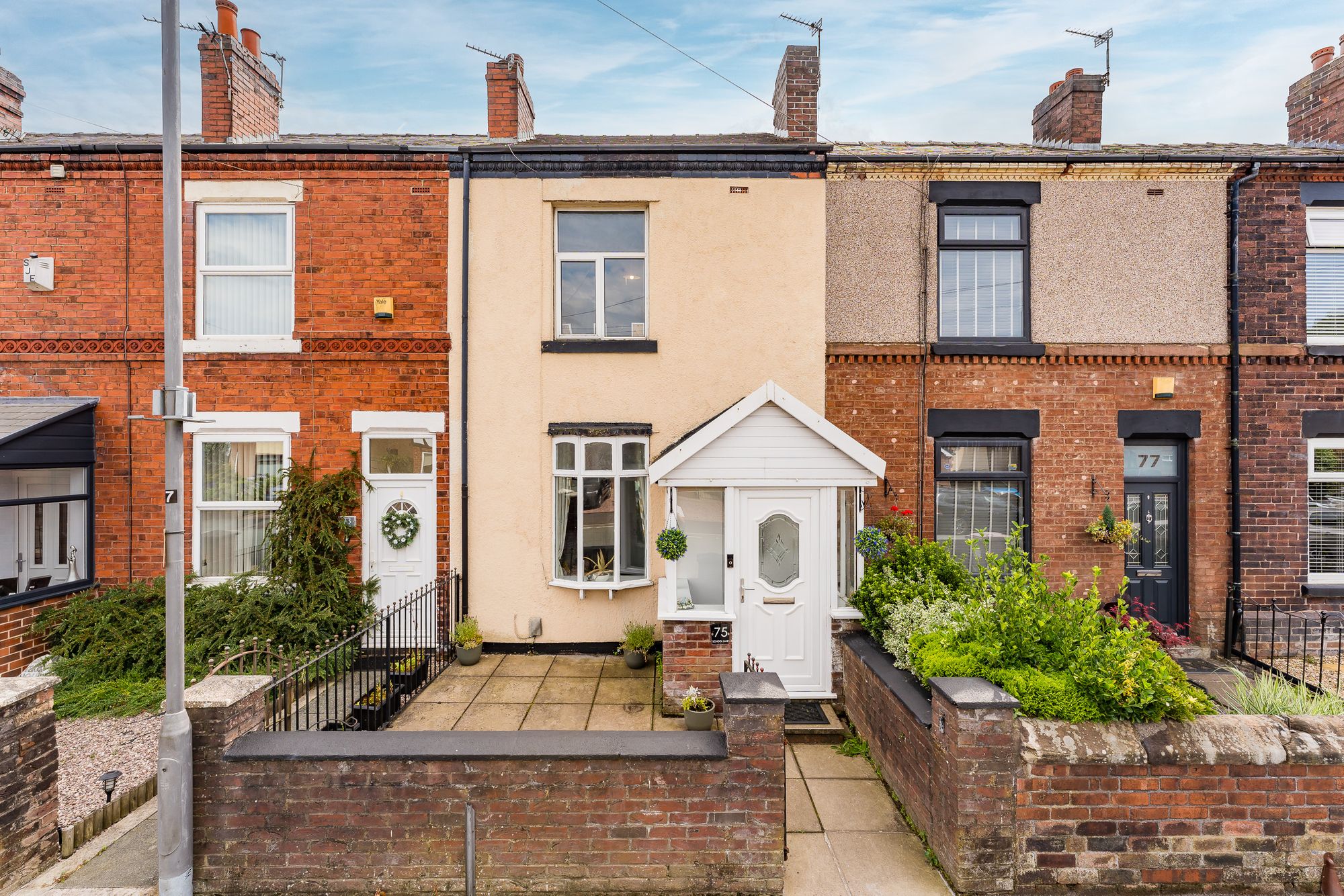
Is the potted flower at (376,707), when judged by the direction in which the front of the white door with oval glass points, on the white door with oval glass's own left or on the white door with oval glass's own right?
on the white door with oval glass's own right

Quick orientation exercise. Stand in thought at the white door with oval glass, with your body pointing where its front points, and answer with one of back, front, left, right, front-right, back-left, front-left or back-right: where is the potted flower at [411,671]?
right

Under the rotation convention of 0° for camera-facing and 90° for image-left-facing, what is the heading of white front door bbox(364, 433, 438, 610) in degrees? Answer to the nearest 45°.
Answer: approximately 0°

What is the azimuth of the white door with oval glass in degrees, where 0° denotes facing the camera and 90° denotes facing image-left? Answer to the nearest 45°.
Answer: approximately 0°

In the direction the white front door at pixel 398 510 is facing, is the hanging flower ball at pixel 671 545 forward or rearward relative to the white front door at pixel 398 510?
forward

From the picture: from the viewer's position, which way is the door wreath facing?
facing the viewer

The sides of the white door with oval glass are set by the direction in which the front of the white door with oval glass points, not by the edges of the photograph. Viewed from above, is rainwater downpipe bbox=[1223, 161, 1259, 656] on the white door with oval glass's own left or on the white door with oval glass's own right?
on the white door with oval glass's own left

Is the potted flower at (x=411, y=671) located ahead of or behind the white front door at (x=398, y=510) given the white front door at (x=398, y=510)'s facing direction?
ahead
